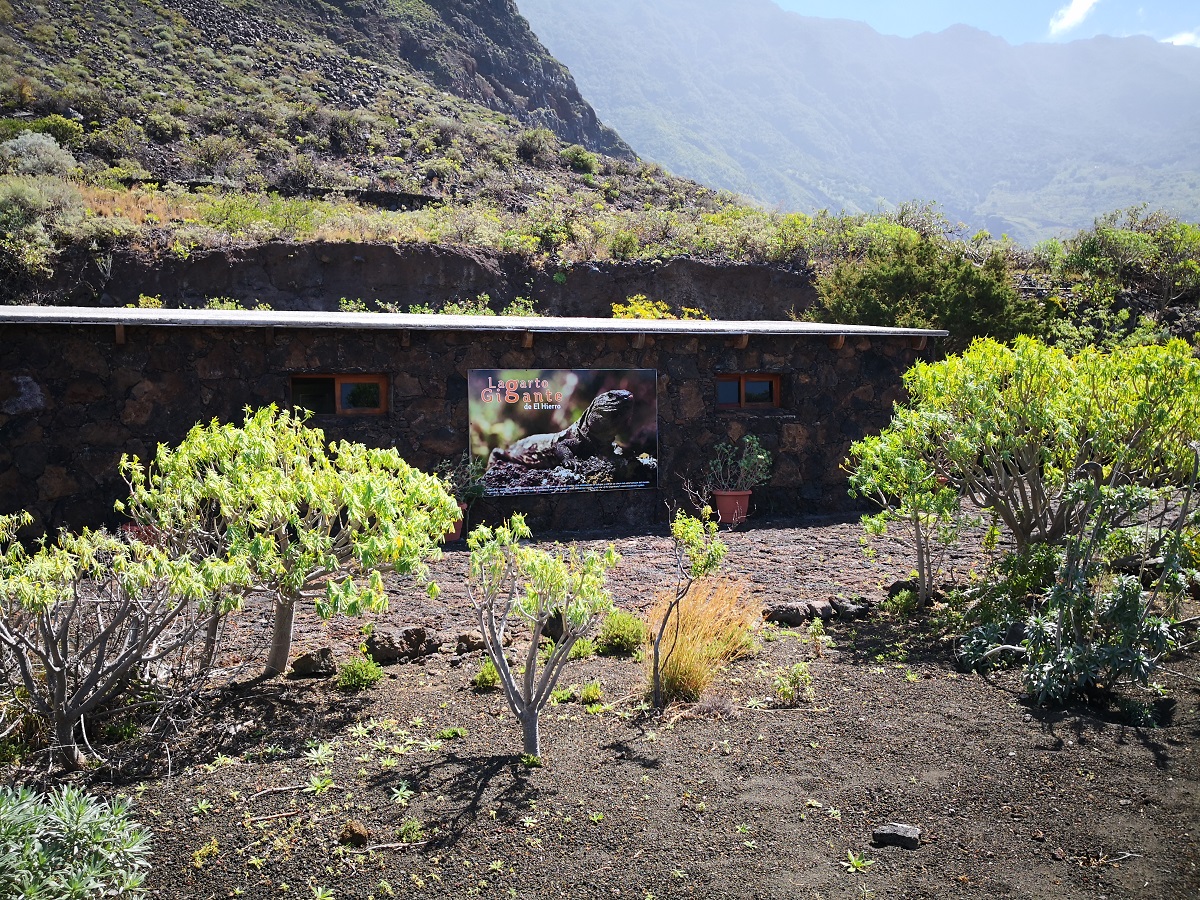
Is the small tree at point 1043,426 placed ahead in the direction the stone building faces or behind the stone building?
ahead

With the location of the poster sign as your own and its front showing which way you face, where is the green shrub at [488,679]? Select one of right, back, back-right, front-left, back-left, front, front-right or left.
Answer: front

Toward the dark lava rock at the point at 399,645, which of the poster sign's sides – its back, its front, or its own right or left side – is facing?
front

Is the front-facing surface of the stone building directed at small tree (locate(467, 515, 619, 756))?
yes

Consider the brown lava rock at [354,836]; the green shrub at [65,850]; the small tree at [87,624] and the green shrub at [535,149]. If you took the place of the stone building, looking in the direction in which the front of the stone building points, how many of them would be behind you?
1

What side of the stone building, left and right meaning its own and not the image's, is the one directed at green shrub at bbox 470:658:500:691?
front

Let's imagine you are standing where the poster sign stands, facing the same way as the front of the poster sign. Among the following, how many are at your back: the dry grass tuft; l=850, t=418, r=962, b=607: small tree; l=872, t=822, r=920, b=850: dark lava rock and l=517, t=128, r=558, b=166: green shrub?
1

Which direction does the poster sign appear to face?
toward the camera

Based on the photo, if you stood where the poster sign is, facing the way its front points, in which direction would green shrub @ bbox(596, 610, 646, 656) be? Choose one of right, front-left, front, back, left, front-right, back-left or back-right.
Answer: front

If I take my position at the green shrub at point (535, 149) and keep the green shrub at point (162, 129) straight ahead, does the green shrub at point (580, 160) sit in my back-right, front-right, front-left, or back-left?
back-left

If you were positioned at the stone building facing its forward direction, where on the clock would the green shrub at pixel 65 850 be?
The green shrub is roughly at 12 o'clock from the stone building.

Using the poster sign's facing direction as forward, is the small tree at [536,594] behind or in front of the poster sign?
in front

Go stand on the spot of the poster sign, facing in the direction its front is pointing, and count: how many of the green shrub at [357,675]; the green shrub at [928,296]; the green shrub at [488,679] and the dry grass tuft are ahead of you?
3

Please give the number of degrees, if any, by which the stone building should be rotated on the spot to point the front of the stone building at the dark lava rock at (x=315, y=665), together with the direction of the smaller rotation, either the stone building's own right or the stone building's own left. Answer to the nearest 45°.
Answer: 0° — it already faces it

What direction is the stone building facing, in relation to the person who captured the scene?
facing the viewer
